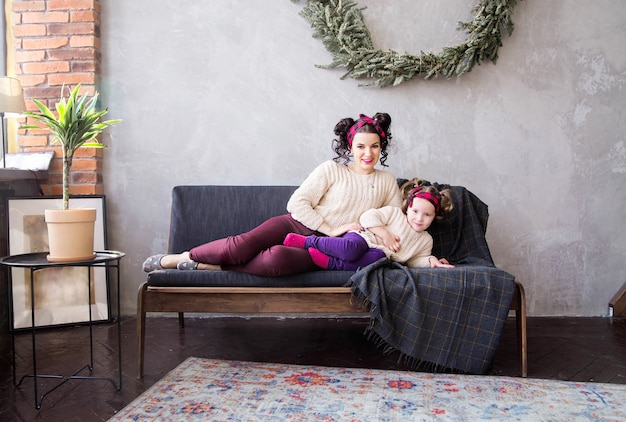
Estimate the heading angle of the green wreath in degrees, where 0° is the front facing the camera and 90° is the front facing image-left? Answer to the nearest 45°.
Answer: approximately 0°

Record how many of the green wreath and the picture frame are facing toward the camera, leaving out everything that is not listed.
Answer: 2

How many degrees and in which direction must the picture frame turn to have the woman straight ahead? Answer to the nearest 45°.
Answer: approximately 45° to its left

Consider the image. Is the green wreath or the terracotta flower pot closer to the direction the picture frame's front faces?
the terracotta flower pot

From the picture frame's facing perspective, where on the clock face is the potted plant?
The potted plant is roughly at 12 o'clock from the picture frame.

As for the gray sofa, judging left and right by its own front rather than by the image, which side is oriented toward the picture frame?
right

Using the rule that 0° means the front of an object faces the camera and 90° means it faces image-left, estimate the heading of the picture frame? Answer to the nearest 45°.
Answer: approximately 0°
